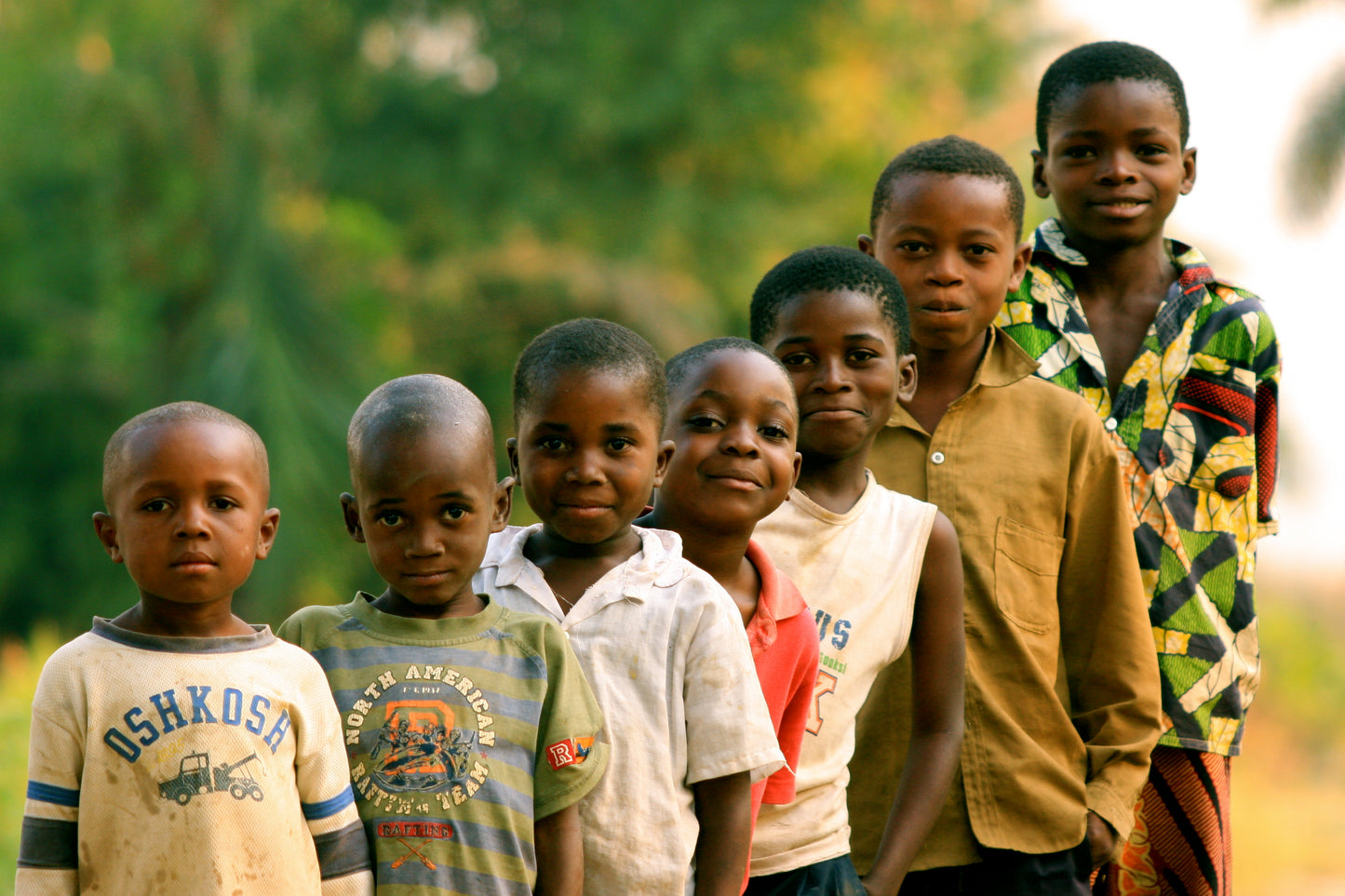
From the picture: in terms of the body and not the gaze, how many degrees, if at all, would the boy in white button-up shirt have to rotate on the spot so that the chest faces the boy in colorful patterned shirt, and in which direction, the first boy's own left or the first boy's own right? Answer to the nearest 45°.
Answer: approximately 180°

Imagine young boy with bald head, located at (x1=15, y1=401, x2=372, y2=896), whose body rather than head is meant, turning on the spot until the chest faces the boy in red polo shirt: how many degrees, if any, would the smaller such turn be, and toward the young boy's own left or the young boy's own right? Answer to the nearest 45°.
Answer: approximately 90° to the young boy's own left

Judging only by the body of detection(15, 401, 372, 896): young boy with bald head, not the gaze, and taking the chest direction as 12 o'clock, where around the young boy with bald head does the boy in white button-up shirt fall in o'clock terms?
The boy in white button-up shirt is roughly at 9 o'clock from the young boy with bald head.

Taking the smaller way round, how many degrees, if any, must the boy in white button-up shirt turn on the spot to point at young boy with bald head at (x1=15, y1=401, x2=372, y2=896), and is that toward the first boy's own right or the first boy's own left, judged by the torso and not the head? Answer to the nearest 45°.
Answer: approximately 45° to the first boy's own right

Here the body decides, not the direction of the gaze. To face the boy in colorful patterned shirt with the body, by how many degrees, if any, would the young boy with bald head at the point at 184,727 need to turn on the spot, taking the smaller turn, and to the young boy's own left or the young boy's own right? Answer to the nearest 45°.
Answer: approximately 90° to the young boy's own left

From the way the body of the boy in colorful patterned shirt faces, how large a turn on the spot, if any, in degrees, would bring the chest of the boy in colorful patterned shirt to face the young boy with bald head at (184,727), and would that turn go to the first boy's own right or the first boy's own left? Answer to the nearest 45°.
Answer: approximately 45° to the first boy's own right

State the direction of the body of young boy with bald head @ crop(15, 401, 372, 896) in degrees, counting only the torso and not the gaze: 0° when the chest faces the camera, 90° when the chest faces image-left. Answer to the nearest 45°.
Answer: approximately 0°

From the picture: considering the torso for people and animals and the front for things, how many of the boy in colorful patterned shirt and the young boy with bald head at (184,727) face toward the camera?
2
